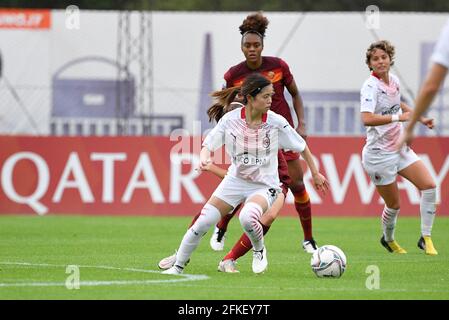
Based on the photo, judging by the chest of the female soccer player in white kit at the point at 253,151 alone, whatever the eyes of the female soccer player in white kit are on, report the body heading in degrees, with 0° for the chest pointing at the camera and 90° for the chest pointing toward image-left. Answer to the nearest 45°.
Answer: approximately 0°

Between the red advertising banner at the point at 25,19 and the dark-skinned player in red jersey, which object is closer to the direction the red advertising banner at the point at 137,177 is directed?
the dark-skinned player in red jersey

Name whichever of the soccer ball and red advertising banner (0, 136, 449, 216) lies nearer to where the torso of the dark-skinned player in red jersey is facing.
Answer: the soccer ball

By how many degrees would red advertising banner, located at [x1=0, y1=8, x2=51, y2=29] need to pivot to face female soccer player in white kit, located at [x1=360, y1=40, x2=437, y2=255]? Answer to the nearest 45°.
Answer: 0° — it already faces them

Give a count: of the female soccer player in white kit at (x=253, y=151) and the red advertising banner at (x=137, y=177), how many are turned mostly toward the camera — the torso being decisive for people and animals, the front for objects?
2

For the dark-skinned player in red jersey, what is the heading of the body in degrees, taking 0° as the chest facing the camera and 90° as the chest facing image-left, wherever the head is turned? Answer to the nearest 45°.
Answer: approximately 0°
